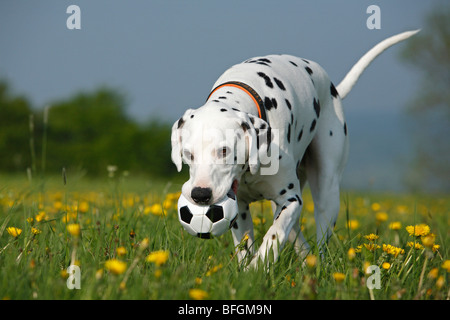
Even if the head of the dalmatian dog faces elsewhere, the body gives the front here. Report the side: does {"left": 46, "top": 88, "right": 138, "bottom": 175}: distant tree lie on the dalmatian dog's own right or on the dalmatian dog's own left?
on the dalmatian dog's own right

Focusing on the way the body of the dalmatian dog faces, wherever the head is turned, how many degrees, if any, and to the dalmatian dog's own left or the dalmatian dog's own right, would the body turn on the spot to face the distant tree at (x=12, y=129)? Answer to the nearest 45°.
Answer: approximately 90° to the dalmatian dog's own right

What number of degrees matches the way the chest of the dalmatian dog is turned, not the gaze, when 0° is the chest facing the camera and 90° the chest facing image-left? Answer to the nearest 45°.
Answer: approximately 45°
